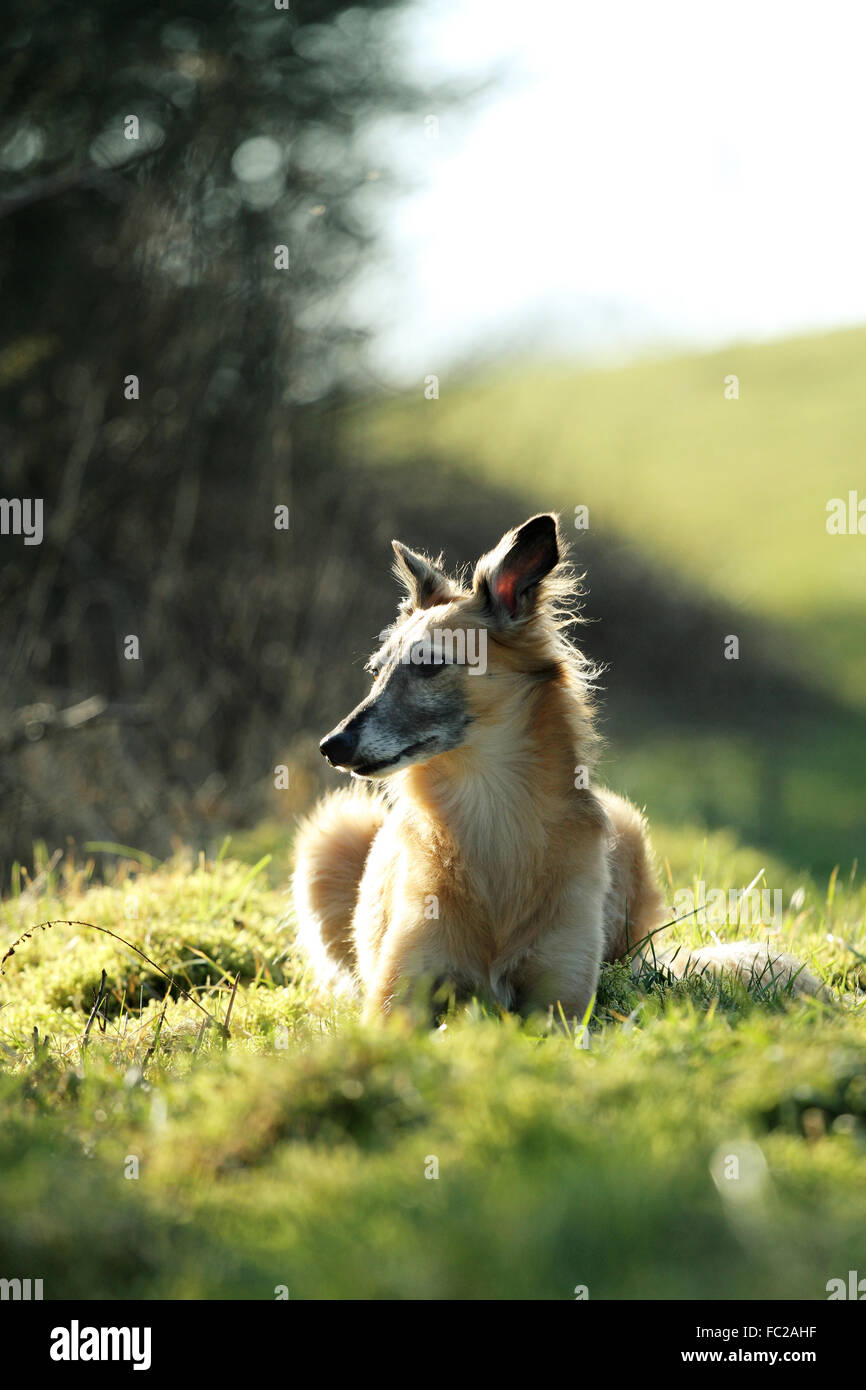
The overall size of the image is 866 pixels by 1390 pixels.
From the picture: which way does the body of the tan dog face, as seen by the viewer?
toward the camera
